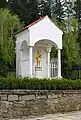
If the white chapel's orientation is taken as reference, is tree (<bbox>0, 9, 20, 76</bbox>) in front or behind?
behind

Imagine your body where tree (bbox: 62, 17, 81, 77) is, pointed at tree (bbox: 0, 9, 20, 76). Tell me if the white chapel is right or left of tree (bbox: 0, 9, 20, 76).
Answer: left

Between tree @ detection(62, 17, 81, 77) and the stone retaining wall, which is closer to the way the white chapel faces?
the stone retaining wall

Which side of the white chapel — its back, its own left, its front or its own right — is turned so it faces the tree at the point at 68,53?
left

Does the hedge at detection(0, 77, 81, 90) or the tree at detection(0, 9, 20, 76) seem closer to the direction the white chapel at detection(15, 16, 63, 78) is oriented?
the hedge

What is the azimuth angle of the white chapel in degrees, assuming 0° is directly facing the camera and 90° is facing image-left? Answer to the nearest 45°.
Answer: approximately 315°
